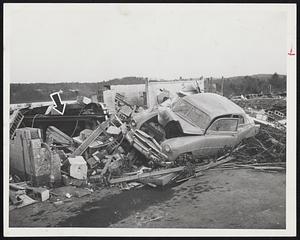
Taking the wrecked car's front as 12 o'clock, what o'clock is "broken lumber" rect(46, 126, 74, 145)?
The broken lumber is roughly at 1 o'clock from the wrecked car.

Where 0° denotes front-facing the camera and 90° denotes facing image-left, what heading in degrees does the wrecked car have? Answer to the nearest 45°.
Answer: approximately 45°

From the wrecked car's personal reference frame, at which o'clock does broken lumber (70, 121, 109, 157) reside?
The broken lumber is roughly at 1 o'clock from the wrecked car.
